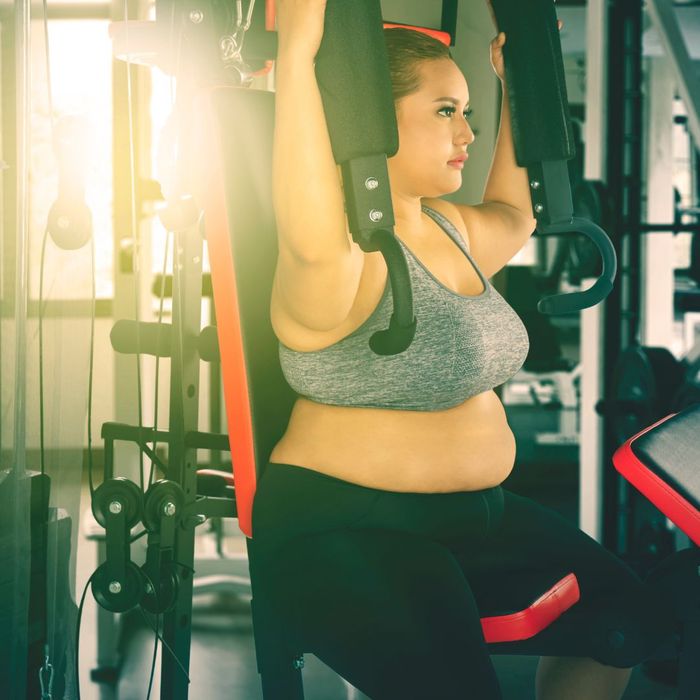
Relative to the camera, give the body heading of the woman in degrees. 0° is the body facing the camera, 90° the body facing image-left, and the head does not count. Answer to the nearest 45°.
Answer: approximately 315°

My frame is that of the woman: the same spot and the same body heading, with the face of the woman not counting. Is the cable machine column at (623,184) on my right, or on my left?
on my left

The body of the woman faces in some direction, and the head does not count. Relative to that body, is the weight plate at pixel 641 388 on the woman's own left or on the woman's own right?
on the woman's own left
